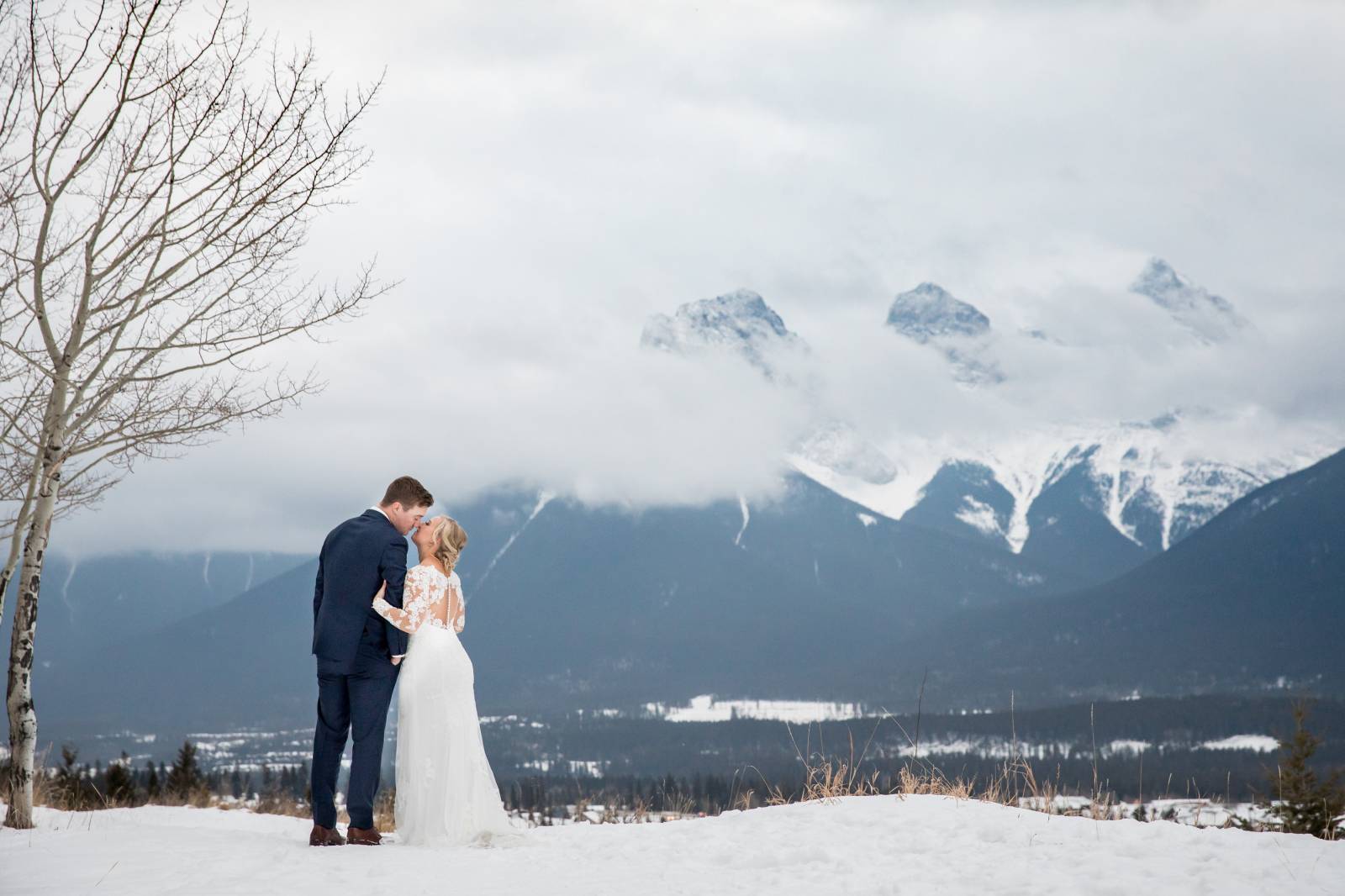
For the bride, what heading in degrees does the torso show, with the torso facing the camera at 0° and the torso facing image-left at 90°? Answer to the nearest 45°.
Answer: approximately 135°

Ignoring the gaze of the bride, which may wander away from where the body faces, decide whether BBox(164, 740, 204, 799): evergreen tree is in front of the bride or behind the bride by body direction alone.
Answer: in front

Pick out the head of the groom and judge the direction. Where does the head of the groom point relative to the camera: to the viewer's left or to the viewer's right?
to the viewer's right

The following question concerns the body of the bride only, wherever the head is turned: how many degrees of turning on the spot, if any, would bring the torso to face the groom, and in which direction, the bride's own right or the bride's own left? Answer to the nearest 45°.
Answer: approximately 90° to the bride's own left

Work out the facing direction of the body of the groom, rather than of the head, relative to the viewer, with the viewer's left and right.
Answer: facing away from the viewer and to the right of the viewer

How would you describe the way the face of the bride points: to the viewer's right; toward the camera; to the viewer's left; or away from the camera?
to the viewer's left

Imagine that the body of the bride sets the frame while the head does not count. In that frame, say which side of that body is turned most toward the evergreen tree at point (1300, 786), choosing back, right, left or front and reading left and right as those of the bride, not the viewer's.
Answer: right
